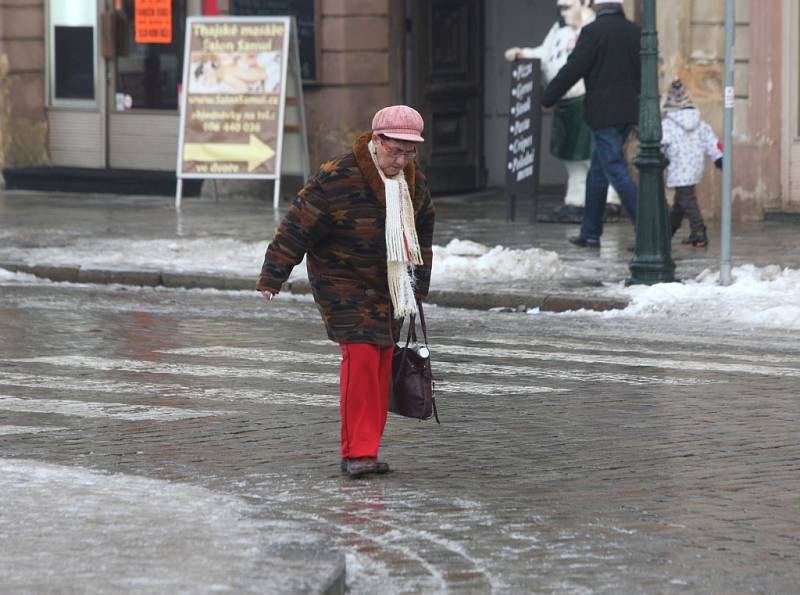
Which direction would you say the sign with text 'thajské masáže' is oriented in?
toward the camera

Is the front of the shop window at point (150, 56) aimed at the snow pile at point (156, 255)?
yes

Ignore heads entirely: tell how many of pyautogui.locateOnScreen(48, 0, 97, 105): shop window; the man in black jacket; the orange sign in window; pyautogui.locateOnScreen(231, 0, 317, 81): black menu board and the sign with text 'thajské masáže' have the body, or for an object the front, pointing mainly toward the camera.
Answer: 4

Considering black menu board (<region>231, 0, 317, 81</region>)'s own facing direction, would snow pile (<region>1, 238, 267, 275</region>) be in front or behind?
in front

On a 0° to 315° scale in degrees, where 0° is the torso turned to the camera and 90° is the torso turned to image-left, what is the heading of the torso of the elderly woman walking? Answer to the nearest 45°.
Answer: approximately 315°

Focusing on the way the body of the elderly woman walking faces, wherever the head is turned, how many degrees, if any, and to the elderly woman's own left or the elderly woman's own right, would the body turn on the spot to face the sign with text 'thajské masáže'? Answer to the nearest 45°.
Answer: approximately 135° to the elderly woman's own left

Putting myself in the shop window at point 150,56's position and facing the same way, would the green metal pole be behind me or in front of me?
in front

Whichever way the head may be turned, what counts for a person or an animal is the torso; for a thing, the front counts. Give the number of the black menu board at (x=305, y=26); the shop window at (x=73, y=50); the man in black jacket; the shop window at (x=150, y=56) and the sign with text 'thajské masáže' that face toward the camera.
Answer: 4

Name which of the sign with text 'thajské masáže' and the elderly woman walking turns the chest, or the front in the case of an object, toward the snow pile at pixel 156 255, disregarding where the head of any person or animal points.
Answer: the sign with text 'thajské masáže'

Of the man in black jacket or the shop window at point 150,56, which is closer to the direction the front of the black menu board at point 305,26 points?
the man in black jacket

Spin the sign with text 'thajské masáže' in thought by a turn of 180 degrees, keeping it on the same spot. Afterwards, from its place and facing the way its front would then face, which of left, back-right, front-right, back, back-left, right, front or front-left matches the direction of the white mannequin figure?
back-right

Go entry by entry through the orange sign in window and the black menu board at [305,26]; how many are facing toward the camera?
2
